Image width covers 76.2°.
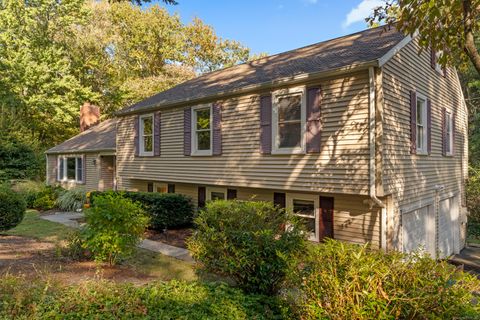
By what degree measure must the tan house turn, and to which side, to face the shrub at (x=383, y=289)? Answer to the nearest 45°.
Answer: approximately 45° to its left

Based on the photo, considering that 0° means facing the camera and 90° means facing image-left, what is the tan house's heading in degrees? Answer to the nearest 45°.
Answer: approximately 45°

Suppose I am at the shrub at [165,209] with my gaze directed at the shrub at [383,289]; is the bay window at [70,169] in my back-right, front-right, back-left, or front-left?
back-right

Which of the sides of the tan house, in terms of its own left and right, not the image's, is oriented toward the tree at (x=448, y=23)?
left

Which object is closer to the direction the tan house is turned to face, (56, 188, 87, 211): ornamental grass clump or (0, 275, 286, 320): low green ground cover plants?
the low green ground cover plants

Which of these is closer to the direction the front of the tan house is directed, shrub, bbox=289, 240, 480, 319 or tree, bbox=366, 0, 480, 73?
the shrub

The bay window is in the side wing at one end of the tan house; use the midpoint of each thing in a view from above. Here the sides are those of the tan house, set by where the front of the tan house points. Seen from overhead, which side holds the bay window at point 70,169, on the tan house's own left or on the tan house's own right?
on the tan house's own right
